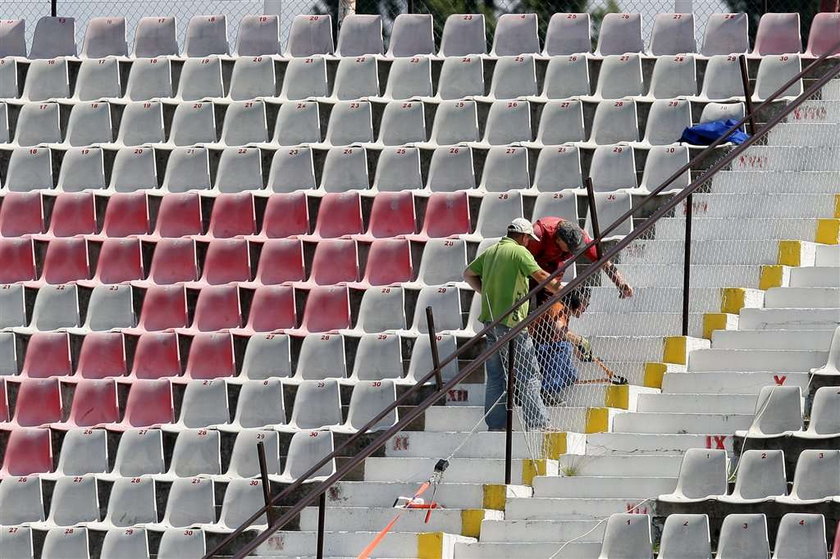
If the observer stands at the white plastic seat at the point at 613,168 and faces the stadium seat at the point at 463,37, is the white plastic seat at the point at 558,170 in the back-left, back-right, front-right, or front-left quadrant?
front-left

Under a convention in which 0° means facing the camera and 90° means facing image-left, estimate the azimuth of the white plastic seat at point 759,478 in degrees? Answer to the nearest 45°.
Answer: approximately 45°

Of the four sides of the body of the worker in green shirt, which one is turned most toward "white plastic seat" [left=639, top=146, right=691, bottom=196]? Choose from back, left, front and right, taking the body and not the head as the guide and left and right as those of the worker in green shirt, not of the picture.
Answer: front

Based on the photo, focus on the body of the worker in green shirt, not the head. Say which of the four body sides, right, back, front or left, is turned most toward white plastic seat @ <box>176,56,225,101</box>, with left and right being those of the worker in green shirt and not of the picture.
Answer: left

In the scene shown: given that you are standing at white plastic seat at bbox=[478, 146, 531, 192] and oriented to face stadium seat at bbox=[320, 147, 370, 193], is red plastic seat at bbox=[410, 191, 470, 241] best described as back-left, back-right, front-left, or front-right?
front-left

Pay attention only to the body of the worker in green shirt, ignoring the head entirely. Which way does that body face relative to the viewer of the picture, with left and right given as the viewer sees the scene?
facing away from the viewer and to the right of the viewer

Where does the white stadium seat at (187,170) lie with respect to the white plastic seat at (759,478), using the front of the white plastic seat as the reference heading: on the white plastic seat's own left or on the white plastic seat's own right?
on the white plastic seat's own right

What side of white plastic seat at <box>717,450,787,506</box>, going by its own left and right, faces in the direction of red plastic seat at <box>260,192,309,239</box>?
right

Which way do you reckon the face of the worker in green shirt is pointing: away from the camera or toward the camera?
away from the camera

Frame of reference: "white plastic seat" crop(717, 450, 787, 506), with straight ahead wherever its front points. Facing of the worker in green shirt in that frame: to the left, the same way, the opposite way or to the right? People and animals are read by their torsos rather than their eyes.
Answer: the opposite way

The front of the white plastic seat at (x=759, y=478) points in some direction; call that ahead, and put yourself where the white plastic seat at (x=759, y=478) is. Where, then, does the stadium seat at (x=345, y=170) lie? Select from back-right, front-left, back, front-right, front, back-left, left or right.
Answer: right

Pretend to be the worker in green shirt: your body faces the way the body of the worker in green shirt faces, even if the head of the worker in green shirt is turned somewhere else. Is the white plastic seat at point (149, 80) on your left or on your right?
on your left

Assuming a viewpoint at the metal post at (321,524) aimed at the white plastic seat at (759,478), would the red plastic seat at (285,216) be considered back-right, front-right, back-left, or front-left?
back-left
